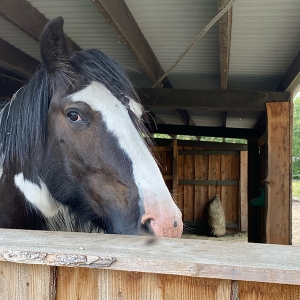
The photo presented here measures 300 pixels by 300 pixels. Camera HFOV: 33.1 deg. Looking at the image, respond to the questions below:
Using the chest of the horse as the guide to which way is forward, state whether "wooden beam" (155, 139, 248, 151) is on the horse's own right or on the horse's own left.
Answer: on the horse's own left

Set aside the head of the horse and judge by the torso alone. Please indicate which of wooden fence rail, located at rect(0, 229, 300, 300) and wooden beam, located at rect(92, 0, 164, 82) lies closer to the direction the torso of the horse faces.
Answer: the wooden fence rail

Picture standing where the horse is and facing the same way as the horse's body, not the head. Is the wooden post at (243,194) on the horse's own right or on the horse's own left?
on the horse's own left

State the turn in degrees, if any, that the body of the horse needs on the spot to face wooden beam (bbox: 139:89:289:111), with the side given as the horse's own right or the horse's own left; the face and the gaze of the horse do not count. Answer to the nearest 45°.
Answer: approximately 90° to the horse's own left

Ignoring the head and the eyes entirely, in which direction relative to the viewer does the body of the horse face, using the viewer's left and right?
facing the viewer and to the right of the viewer

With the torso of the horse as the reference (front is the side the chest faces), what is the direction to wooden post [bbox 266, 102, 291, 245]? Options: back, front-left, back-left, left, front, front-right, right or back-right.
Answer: left

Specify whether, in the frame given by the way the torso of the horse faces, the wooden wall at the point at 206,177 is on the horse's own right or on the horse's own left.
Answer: on the horse's own left

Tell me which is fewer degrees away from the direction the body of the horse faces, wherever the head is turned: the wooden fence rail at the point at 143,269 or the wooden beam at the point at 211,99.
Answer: the wooden fence rail
